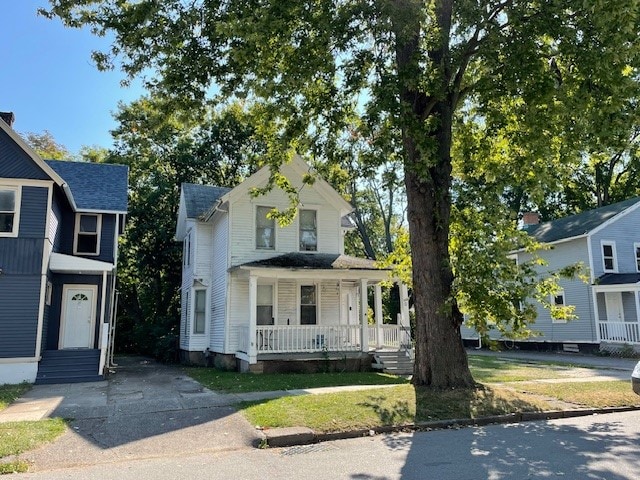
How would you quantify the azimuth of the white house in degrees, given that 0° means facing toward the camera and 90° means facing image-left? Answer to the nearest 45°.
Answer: approximately 0°

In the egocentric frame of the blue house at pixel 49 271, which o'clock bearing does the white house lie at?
The white house is roughly at 9 o'clock from the blue house.

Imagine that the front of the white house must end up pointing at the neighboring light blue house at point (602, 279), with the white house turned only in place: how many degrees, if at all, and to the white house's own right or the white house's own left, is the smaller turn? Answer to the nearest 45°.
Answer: approximately 90° to the white house's own left

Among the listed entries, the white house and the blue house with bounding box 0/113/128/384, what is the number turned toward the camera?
2

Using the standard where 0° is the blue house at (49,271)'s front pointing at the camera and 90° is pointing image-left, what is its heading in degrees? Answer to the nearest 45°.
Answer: approximately 0°

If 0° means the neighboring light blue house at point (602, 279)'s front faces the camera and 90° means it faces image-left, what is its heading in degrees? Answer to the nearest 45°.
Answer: approximately 315°

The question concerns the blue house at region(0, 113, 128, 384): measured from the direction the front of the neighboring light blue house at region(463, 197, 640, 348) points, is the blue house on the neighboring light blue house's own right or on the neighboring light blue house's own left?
on the neighboring light blue house's own right

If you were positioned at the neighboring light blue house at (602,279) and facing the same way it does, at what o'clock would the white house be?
The white house is roughly at 3 o'clock from the neighboring light blue house.

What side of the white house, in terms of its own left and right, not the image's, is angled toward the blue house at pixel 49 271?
right

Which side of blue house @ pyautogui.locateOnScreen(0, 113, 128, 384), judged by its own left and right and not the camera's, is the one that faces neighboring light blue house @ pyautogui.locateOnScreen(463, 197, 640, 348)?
left
